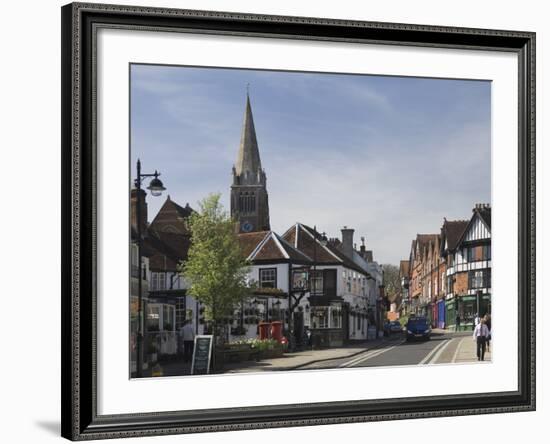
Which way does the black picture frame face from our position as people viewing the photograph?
facing the viewer and to the right of the viewer
